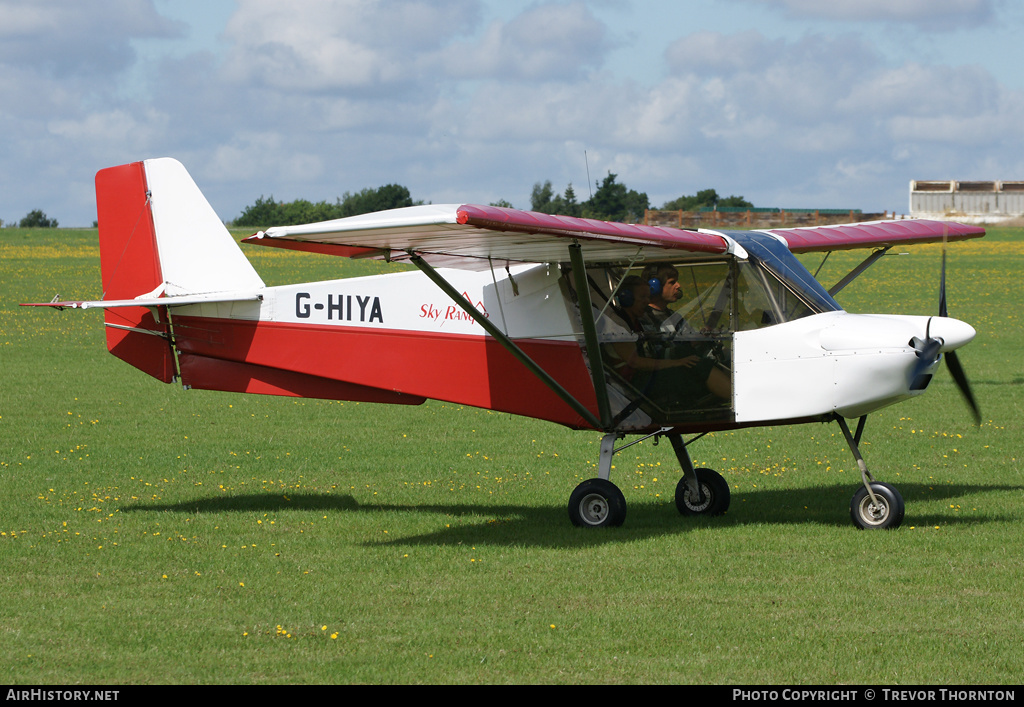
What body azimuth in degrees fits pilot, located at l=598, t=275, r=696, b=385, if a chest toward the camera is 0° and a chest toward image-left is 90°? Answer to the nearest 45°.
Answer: approximately 270°

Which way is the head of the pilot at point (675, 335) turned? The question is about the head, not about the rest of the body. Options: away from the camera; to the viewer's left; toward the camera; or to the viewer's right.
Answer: to the viewer's right

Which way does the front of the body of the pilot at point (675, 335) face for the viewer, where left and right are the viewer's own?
facing to the right of the viewer

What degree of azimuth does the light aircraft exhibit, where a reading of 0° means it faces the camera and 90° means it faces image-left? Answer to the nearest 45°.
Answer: approximately 270°

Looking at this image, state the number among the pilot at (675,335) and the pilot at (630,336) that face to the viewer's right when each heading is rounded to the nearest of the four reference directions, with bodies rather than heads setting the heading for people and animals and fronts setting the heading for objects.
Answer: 2
